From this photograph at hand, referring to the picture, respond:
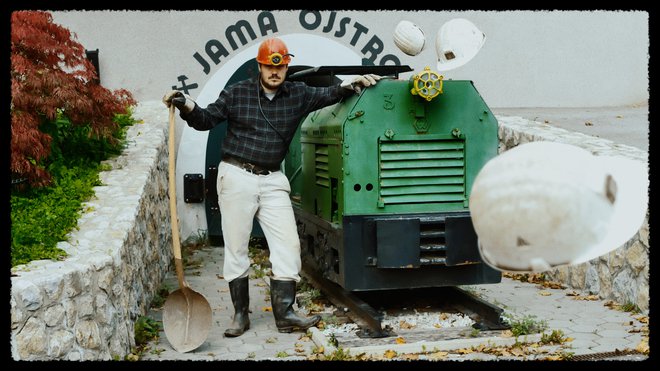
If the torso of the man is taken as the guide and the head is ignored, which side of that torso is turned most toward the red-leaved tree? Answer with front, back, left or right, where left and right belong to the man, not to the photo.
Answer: right

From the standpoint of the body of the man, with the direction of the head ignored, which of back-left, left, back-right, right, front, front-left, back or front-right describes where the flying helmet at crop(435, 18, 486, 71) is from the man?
left

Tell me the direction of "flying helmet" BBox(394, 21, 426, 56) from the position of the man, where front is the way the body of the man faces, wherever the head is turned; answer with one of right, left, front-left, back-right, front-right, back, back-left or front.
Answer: left

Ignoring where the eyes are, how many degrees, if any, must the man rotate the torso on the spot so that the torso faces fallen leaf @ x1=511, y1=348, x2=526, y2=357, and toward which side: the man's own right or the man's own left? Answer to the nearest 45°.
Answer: approximately 45° to the man's own left

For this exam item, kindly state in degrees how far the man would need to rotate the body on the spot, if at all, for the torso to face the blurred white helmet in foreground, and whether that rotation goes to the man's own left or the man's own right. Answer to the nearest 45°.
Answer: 0° — they already face it

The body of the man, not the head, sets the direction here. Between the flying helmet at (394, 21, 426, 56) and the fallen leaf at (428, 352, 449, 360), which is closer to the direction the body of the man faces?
the fallen leaf

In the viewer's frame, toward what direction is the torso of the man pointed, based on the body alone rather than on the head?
toward the camera
